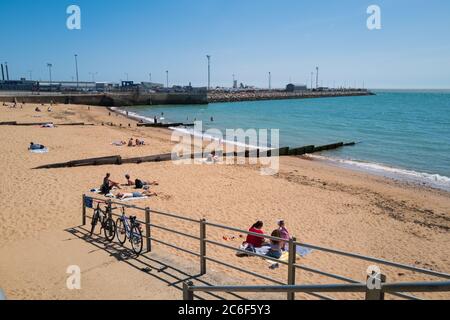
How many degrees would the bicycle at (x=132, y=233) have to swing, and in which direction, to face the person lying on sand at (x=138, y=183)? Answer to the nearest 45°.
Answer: approximately 45° to its right

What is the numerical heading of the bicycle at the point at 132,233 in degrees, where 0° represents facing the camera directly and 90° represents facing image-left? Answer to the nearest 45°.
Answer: approximately 135°

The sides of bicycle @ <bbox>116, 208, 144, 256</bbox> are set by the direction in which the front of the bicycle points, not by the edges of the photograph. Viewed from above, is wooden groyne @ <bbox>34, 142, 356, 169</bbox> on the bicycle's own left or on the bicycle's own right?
on the bicycle's own right

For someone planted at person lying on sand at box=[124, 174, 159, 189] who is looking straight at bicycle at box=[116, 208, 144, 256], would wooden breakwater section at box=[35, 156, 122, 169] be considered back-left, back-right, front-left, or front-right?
back-right

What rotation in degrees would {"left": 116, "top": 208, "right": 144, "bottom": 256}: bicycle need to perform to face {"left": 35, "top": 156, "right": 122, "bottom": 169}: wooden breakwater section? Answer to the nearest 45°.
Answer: approximately 45° to its right

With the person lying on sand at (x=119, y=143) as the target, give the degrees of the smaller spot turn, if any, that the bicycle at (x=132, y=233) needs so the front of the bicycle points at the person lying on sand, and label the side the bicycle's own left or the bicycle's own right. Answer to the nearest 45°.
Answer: approximately 45° to the bicycle's own right
